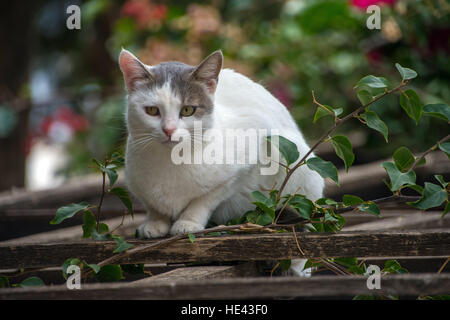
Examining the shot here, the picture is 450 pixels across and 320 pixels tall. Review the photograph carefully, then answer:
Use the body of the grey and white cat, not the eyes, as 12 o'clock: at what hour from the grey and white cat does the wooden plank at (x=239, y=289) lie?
The wooden plank is roughly at 10 o'clock from the grey and white cat.

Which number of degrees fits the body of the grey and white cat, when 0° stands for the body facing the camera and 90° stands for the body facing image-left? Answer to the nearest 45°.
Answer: approximately 45°

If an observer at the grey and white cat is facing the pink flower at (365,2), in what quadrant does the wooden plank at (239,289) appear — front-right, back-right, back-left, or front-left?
back-right

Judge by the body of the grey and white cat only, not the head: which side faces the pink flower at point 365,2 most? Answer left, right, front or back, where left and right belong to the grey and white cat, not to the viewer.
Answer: back

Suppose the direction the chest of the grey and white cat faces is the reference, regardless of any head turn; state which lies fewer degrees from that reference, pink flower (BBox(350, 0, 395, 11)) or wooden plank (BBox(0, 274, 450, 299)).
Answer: the wooden plank
